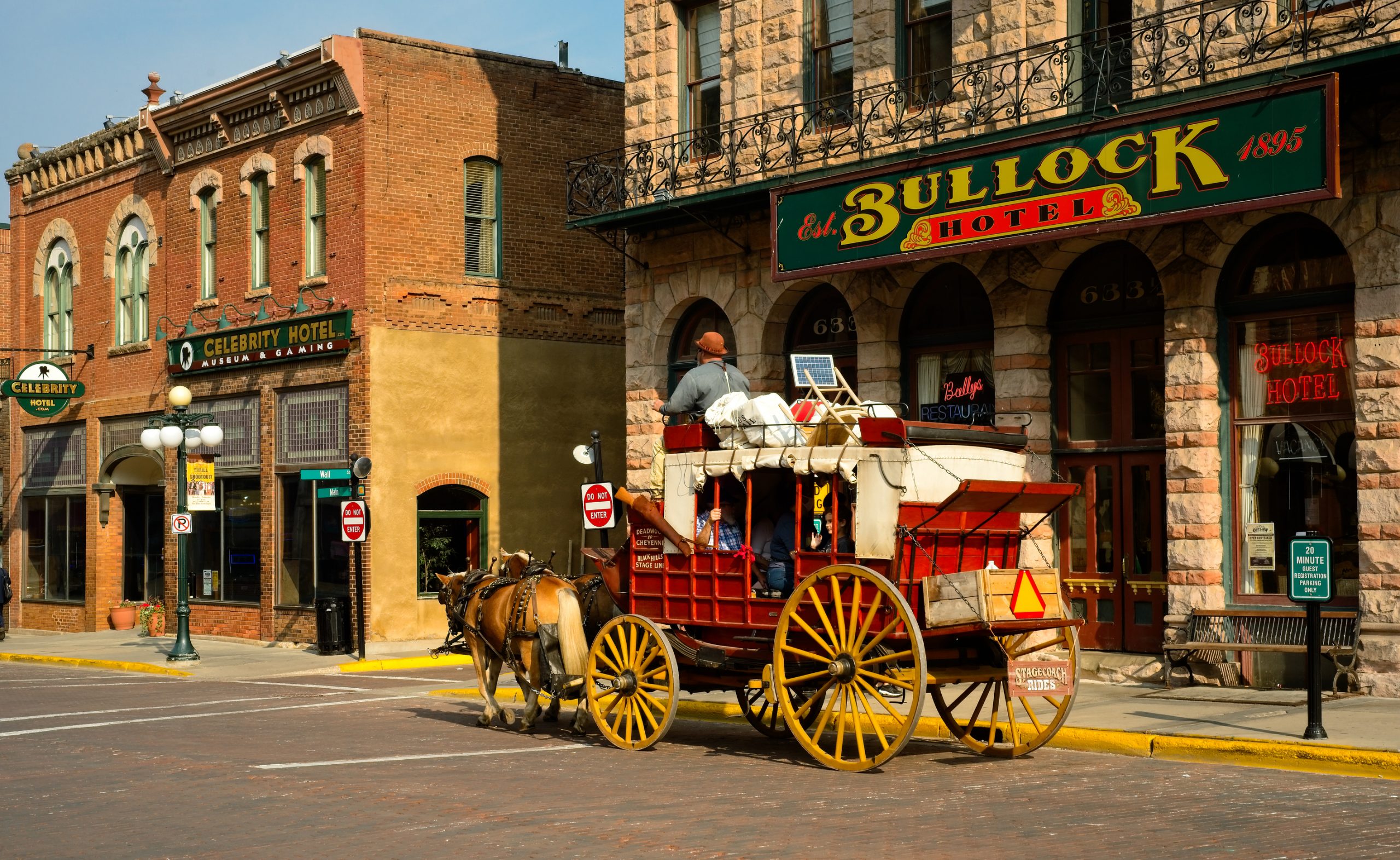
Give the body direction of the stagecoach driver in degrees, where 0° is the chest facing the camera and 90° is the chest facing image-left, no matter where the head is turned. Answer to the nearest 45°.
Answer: approximately 135°

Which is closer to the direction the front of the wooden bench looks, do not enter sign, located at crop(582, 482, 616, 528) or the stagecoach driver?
the stagecoach driver

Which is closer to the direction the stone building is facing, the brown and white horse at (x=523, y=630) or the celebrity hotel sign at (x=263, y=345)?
the brown and white horse

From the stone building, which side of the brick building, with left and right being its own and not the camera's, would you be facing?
left

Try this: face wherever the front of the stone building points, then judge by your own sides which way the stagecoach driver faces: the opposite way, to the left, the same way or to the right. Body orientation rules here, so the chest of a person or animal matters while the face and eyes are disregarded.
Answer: to the right

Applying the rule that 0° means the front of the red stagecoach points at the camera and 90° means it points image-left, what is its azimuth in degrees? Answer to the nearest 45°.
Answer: approximately 135°

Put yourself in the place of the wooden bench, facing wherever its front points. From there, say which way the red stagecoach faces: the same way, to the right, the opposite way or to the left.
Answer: to the right

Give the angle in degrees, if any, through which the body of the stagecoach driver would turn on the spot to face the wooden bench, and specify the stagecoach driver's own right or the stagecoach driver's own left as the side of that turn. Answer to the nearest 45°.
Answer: approximately 90° to the stagecoach driver's own right

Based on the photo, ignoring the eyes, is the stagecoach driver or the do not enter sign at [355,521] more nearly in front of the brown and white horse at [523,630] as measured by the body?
the do not enter sign

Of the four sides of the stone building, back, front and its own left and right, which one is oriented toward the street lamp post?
right

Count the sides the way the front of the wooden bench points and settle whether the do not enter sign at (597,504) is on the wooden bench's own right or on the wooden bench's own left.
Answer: on the wooden bench's own right
